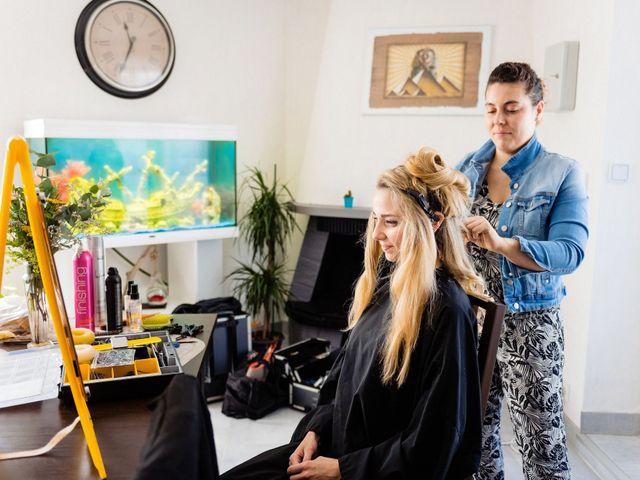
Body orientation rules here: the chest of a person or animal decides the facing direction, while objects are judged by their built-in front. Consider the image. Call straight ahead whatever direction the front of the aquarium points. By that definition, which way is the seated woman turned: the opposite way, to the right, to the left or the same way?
to the right

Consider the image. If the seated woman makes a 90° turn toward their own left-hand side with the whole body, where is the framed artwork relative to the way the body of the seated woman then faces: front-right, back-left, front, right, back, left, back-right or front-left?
back-left

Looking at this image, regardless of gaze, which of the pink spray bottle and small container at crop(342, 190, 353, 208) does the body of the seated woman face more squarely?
the pink spray bottle

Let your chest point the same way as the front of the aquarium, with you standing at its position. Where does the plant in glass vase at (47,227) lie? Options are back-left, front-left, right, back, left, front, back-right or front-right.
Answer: front-right

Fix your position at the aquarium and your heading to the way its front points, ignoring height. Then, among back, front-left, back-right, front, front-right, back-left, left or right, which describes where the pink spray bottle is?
front-right

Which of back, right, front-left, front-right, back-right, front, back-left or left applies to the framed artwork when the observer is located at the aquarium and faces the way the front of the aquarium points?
front-left

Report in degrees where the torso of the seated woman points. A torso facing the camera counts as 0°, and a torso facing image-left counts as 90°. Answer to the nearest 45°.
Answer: approximately 45°

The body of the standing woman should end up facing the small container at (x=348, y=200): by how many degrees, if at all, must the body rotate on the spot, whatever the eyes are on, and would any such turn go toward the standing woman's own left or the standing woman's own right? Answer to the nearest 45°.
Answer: approximately 90° to the standing woman's own right

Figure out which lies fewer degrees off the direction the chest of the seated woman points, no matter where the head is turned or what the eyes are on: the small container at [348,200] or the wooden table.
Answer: the wooden table

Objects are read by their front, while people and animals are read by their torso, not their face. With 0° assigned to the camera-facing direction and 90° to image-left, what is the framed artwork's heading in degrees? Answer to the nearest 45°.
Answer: approximately 0°
